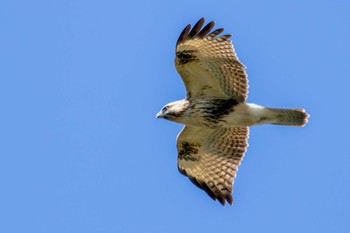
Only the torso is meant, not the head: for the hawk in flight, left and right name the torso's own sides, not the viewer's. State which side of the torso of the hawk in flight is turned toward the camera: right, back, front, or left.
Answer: left
